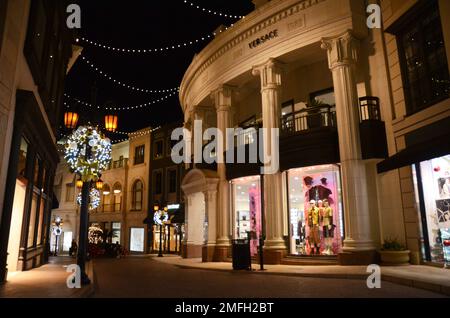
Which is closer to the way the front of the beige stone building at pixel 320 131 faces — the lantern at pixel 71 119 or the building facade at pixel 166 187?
the lantern

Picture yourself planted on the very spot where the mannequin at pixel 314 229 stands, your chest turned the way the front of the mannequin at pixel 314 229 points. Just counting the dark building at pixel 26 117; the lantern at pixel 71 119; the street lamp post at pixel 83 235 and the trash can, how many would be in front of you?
4

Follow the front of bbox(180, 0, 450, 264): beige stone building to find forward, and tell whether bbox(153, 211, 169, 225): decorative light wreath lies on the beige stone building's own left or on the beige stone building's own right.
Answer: on the beige stone building's own right

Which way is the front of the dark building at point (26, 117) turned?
to the viewer's right

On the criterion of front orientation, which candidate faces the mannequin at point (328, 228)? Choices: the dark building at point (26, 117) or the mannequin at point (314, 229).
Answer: the dark building

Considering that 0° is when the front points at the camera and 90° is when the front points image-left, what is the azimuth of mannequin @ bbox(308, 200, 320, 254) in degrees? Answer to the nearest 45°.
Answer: approximately 45°

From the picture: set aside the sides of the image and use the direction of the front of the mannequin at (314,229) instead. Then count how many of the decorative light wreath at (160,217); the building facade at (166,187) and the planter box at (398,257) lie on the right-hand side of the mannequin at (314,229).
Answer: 2

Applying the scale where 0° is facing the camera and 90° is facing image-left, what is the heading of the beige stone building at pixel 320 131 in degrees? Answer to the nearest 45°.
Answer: approximately 45°

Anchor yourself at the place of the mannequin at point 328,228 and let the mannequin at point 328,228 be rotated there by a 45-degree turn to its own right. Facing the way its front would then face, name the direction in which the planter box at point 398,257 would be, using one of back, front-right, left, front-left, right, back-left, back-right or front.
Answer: back-left
